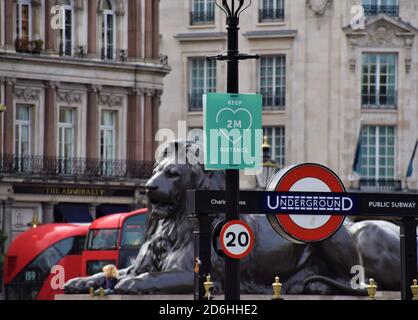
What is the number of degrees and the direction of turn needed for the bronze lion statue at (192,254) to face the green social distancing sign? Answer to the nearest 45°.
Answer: approximately 90° to its left

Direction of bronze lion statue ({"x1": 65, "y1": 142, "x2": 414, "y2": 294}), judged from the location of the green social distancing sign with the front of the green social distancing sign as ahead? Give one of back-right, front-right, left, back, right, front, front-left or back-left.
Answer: back

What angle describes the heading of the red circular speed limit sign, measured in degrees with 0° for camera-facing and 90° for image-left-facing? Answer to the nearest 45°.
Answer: approximately 0°

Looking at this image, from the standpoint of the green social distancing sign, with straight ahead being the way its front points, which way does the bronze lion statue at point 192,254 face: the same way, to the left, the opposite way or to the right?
to the right

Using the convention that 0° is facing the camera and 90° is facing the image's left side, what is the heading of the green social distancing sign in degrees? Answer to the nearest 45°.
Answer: approximately 0°

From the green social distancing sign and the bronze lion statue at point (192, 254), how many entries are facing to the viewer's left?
1

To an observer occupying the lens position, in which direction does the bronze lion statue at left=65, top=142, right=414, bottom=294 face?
facing to the left of the viewer

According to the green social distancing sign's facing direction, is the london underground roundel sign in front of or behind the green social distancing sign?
behind

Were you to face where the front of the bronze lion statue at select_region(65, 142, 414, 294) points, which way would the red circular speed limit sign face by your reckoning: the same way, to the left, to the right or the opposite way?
to the left
